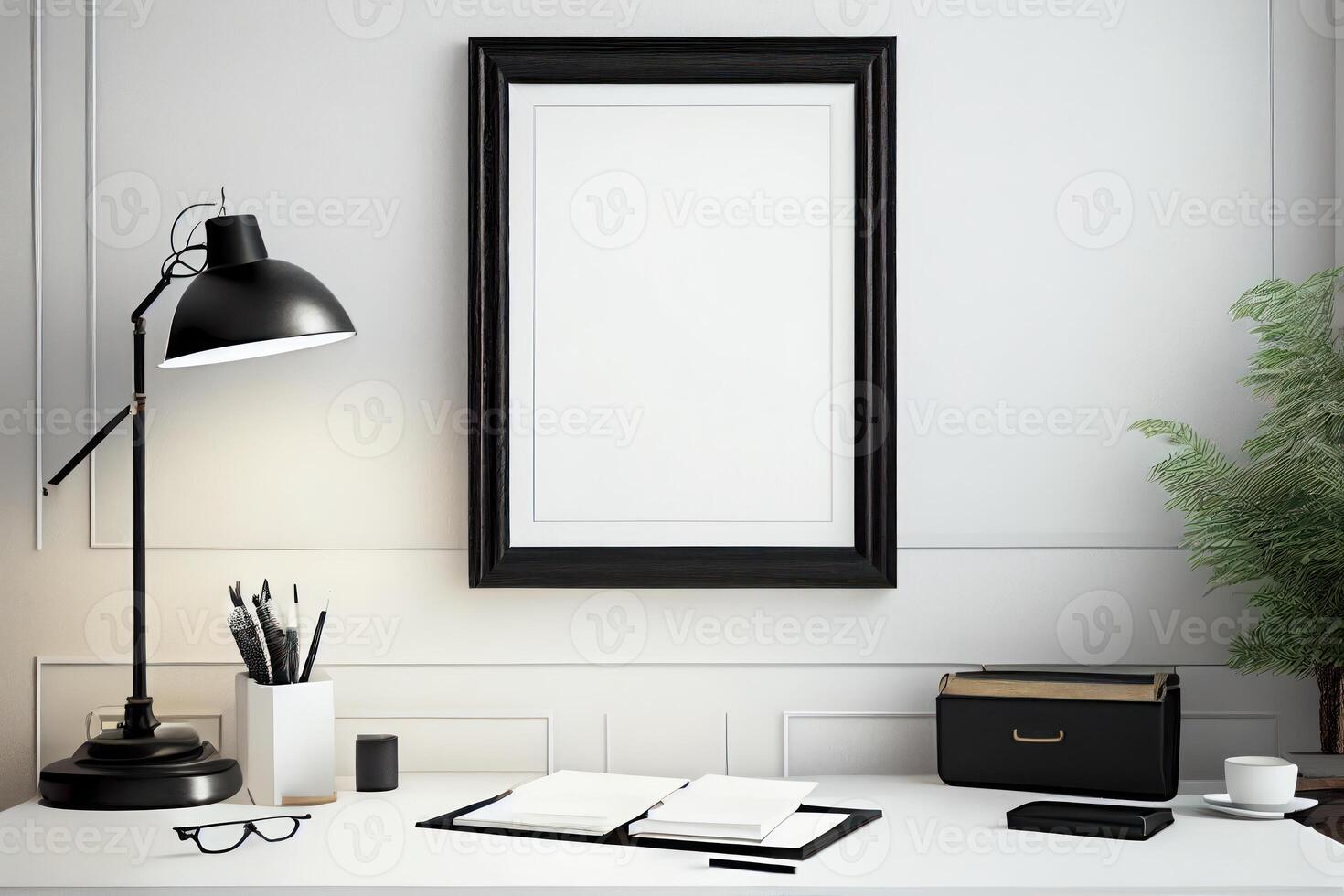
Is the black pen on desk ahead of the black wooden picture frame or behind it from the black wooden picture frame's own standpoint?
ahead

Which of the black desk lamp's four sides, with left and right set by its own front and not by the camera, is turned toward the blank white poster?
front

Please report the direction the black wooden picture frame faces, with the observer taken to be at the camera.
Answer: facing the viewer

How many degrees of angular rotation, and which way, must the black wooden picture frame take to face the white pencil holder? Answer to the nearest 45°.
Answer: approximately 90° to its right

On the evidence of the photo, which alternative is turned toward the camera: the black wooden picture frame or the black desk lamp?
the black wooden picture frame

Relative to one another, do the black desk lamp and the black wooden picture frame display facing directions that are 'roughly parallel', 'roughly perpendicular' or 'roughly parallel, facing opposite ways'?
roughly perpendicular

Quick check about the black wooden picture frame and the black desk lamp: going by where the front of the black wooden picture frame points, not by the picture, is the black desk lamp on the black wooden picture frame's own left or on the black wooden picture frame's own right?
on the black wooden picture frame's own right

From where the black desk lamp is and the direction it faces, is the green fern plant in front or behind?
in front

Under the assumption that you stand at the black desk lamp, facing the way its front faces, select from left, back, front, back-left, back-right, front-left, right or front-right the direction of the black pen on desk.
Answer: front-right

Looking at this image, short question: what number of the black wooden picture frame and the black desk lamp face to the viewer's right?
1

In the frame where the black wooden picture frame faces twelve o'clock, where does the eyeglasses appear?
The eyeglasses is roughly at 2 o'clock from the black wooden picture frame.

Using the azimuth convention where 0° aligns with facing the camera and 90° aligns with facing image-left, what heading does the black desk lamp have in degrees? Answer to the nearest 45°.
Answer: approximately 270°
